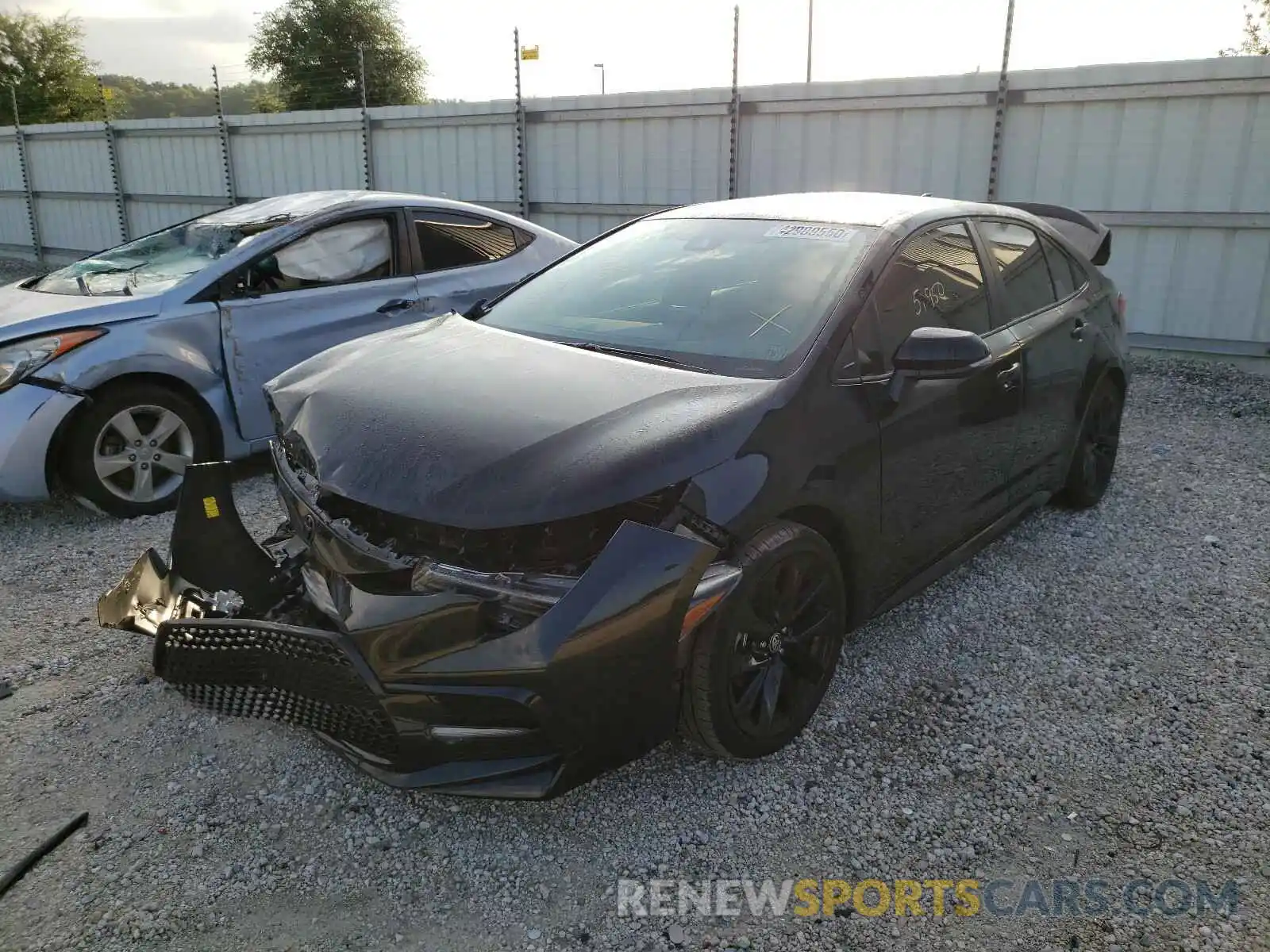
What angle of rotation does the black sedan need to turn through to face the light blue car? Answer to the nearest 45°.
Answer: approximately 90° to its right

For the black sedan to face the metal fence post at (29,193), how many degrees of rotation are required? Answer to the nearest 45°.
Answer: approximately 90° to its right

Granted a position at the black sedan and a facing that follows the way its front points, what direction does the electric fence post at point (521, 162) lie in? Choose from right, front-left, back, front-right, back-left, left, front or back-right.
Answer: back-right

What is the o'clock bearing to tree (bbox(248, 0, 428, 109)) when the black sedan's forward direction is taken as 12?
The tree is roughly at 4 o'clock from the black sedan.

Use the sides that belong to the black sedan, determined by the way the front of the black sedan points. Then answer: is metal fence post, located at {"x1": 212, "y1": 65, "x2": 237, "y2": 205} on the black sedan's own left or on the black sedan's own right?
on the black sedan's own right

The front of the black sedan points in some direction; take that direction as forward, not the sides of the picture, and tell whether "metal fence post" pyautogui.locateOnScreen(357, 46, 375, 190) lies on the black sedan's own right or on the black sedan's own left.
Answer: on the black sedan's own right

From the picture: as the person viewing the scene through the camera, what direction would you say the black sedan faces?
facing the viewer and to the left of the viewer

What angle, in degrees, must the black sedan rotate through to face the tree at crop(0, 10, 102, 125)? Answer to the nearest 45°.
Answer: approximately 90° to its right

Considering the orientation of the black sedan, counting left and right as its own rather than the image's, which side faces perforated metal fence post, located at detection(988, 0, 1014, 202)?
back

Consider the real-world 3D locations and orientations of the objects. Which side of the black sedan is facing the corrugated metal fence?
back
